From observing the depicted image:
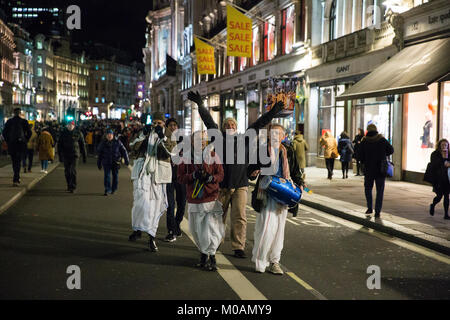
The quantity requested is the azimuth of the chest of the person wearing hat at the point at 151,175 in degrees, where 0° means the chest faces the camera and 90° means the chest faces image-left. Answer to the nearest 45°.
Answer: approximately 0°

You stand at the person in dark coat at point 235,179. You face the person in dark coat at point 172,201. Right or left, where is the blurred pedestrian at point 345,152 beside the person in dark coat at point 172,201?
right

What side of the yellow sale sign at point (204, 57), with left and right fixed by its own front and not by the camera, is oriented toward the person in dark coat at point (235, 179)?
front

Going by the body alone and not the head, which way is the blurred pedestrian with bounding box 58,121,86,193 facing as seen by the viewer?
toward the camera

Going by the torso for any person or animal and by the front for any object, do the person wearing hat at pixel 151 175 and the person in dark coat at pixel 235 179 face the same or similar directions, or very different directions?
same or similar directions

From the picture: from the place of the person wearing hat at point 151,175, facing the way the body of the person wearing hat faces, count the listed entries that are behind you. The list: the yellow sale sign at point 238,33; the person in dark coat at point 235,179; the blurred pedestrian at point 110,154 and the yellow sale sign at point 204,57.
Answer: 3

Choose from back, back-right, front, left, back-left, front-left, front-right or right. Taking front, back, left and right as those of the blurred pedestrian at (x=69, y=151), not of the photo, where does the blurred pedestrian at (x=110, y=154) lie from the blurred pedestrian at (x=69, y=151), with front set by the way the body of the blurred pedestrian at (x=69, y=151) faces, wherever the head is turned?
front-left

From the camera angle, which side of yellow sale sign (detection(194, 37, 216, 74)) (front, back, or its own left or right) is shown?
front

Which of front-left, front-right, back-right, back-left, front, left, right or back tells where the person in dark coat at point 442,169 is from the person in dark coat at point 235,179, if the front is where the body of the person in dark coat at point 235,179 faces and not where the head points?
back-left
